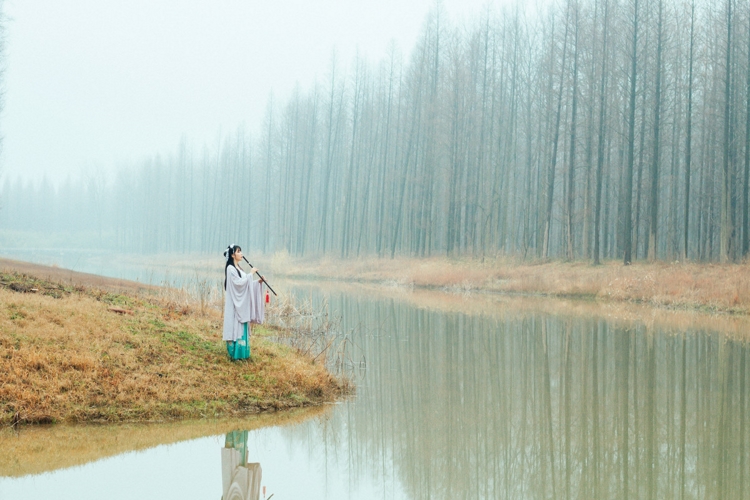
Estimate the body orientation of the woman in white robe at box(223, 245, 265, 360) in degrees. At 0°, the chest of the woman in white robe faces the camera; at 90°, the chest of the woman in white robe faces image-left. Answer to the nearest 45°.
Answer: approximately 270°
